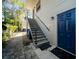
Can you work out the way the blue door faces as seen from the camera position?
facing the viewer and to the left of the viewer
